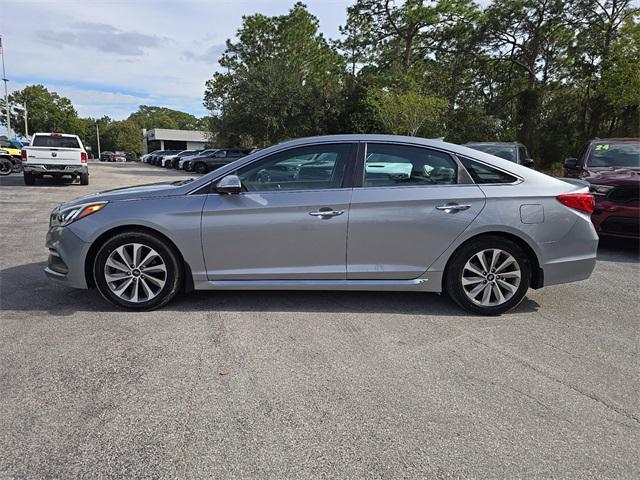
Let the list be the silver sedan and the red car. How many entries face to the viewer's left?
1

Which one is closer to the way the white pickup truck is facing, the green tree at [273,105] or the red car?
the green tree

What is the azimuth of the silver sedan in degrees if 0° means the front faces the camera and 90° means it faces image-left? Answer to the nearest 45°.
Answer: approximately 90°

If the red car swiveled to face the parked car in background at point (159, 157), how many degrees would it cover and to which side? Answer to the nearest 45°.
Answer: approximately 135° to its right

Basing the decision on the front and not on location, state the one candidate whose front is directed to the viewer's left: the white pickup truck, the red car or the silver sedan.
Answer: the silver sedan

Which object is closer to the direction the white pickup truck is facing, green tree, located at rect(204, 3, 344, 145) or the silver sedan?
the green tree

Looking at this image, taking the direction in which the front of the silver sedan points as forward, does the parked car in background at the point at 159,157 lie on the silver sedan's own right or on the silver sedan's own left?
on the silver sedan's own right

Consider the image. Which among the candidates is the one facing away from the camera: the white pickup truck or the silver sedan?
the white pickup truck

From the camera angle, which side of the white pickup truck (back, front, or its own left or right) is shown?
back

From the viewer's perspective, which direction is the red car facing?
toward the camera

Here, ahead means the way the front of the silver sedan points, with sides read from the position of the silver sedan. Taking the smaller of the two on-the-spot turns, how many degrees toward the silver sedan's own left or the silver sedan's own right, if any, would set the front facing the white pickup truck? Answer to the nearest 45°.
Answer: approximately 45° to the silver sedan's own right

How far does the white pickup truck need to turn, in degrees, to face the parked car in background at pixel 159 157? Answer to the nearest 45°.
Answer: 0° — it already faces it
